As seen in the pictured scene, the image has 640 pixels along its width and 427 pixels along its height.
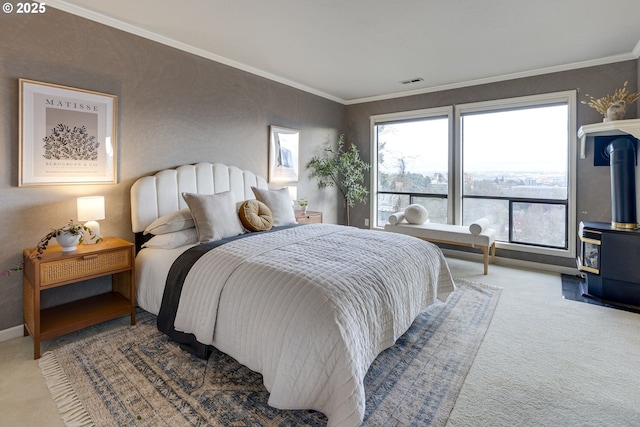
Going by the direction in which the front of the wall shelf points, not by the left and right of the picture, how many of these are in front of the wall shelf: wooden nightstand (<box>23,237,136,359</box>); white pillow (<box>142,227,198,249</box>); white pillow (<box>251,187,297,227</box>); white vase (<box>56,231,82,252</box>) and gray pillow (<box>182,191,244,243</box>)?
5

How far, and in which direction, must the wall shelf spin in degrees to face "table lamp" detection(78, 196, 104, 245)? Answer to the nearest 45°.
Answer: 0° — it already faces it

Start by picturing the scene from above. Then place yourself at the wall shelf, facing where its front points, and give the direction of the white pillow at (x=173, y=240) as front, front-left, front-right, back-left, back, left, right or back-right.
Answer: front

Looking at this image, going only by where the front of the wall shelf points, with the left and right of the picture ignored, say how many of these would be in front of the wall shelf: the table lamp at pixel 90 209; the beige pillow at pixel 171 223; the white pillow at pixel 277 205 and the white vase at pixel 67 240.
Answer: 4

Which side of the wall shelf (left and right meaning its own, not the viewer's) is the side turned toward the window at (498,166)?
right

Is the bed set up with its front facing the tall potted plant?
no

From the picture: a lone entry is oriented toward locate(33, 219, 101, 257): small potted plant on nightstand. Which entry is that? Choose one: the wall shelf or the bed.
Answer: the wall shelf

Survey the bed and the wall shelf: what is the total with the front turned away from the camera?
0

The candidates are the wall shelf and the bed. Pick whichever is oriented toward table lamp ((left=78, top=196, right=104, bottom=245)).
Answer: the wall shelf

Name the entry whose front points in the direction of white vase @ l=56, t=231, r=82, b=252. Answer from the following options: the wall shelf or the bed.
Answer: the wall shelf

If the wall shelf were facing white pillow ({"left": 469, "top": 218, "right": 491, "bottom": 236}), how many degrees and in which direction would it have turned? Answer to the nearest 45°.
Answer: approximately 45° to its right

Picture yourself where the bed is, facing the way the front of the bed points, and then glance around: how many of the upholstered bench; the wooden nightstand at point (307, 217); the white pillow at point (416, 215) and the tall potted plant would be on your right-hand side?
0

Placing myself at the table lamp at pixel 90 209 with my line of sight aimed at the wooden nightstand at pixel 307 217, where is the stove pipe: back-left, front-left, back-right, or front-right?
front-right

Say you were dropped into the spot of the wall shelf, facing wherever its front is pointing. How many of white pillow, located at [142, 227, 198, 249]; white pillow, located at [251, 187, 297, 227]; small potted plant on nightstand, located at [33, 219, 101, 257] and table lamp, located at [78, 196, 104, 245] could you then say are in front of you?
4

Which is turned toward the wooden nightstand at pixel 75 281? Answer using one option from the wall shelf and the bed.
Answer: the wall shelf

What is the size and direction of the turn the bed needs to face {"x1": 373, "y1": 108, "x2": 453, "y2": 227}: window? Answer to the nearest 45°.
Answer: approximately 90° to its left

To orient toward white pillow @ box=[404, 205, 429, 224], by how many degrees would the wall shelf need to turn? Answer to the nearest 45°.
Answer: approximately 45° to its right

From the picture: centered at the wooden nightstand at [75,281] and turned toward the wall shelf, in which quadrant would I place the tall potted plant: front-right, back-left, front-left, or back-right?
front-left

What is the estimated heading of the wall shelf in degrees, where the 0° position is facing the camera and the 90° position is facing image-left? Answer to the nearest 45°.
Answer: approximately 45°

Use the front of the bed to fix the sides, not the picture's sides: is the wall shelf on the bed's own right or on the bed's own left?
on the bed's own left

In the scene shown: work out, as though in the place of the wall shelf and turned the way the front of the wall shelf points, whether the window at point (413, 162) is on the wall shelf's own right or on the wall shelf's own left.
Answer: on the wall shelf's own right
